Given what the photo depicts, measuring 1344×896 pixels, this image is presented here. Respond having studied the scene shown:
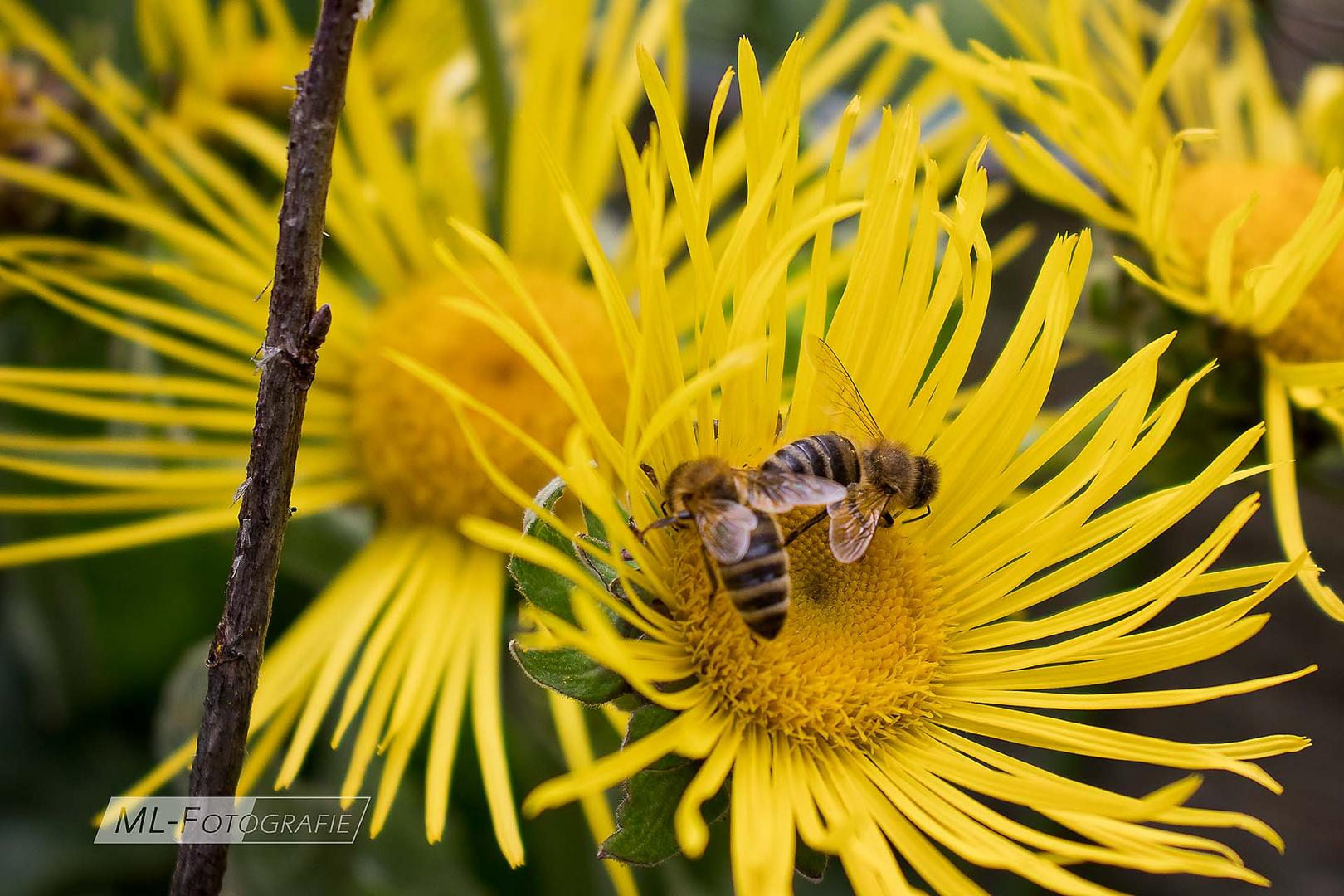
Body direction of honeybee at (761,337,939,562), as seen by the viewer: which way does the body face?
to the viewer's right

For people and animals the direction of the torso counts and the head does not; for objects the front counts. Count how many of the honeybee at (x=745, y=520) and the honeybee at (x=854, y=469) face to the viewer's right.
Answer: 1

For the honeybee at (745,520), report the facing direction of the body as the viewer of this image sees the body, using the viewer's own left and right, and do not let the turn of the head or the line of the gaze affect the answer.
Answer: facing away from the viewer and to the left of the viewer

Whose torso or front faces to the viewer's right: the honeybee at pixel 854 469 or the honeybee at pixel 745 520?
the honeybee at pixel 854 469
